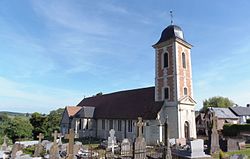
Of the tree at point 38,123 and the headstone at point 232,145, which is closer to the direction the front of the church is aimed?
the headstone

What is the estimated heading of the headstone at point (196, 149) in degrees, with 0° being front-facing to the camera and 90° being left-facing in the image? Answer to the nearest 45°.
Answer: approximately 0°

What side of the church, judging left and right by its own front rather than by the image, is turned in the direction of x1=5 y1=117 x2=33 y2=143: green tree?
back

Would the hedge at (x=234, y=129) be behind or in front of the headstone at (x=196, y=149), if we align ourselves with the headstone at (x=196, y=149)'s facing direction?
behind

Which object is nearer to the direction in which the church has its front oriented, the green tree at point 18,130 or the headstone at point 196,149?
the headstone

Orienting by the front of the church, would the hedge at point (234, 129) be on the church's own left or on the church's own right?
on the church's own left

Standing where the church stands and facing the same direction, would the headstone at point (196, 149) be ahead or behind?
ahead

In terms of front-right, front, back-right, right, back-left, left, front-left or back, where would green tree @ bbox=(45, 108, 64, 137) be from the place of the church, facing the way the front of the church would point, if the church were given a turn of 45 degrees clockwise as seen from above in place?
back-right

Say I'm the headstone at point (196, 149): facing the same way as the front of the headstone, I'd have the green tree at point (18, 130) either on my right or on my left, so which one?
on my right

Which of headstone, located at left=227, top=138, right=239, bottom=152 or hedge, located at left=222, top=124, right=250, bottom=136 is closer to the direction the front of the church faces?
the headstone
